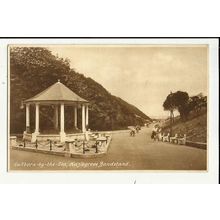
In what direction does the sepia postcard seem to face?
toward the camera
